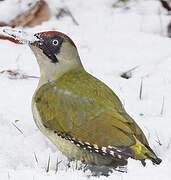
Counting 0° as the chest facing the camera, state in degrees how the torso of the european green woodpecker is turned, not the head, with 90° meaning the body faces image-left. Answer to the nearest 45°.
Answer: approximately 90°
